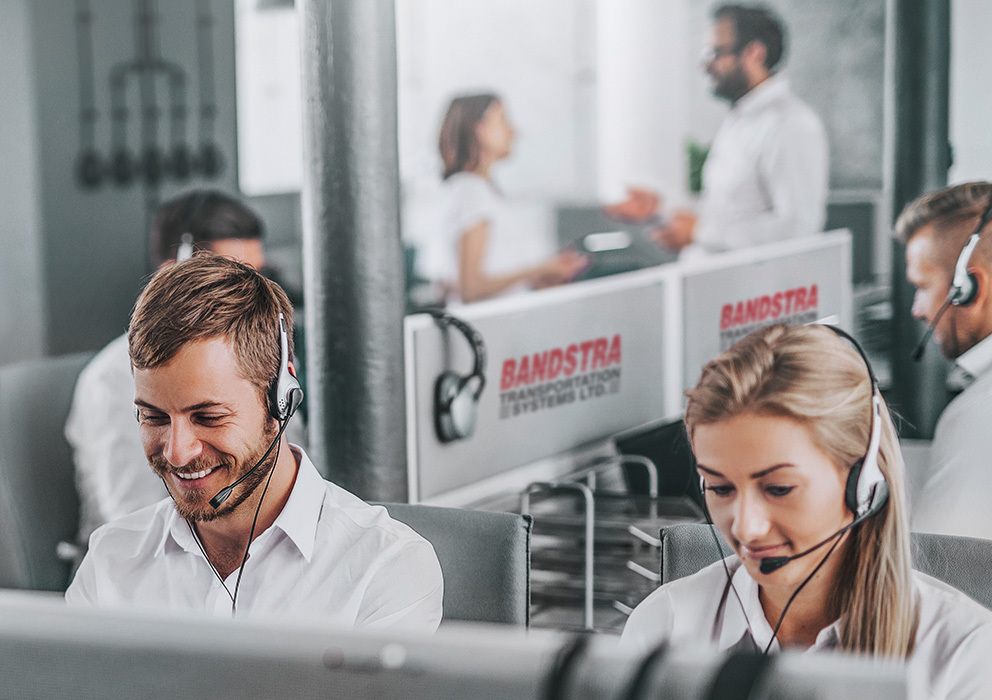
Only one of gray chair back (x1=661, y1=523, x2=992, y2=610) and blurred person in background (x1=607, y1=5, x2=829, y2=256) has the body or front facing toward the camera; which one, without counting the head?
the gray chair back

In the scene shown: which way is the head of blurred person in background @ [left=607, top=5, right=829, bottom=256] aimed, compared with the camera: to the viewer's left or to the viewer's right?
to the viewer's left

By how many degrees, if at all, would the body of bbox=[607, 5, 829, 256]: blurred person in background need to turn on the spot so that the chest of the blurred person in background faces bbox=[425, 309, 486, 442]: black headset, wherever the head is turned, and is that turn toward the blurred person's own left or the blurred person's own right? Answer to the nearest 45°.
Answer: approximately 90° to the blurred person's own left

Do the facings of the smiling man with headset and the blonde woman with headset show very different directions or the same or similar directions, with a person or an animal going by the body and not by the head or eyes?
same or similar directions

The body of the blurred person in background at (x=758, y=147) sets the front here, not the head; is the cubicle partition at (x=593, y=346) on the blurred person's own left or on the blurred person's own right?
on the blurred person's own left

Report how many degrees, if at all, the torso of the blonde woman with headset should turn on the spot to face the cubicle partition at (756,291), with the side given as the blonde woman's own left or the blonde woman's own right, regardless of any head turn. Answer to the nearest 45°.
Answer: approximately 135° to the blonde woman's own right

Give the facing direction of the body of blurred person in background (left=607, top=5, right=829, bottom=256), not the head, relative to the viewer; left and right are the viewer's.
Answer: facing to the left of the viewer

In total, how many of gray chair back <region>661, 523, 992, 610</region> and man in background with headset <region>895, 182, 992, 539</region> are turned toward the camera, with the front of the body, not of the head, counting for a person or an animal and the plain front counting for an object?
1

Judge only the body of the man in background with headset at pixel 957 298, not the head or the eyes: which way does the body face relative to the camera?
to the viewer's left

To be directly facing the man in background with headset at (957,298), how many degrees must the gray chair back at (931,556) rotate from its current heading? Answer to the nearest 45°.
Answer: approximately 180°

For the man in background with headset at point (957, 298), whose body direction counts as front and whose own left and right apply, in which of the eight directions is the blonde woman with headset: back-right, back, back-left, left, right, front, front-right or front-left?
left

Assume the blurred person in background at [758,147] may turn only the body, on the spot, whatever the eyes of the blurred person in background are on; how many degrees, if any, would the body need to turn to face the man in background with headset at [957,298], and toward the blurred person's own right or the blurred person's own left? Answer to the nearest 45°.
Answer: approximately 90° to the blurred person's own left

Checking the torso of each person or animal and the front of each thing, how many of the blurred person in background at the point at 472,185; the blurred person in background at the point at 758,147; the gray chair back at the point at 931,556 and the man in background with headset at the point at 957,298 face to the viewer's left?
2

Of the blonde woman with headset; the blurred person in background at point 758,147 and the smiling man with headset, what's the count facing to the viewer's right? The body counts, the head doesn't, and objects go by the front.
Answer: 0
